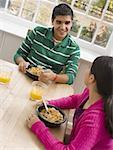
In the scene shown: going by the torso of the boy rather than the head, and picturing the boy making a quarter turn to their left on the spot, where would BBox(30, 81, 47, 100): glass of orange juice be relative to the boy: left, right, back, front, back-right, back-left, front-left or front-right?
right

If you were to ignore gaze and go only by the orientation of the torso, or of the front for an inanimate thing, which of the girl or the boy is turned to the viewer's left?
the girl

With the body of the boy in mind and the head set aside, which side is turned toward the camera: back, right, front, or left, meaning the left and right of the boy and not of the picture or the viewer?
front

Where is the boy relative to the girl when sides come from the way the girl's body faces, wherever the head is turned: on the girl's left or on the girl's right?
on the girl's right

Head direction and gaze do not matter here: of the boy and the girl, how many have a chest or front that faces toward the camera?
1

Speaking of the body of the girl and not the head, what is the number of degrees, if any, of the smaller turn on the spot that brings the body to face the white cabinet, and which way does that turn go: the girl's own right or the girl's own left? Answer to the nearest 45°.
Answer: approximately 45° to the girl's own right

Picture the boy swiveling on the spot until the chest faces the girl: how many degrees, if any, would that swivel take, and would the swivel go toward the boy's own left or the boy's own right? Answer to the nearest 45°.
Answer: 0° — they already face them

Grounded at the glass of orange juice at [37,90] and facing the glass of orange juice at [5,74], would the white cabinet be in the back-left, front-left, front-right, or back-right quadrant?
front-right

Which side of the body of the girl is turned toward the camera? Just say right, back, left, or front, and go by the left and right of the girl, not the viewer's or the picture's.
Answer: left
